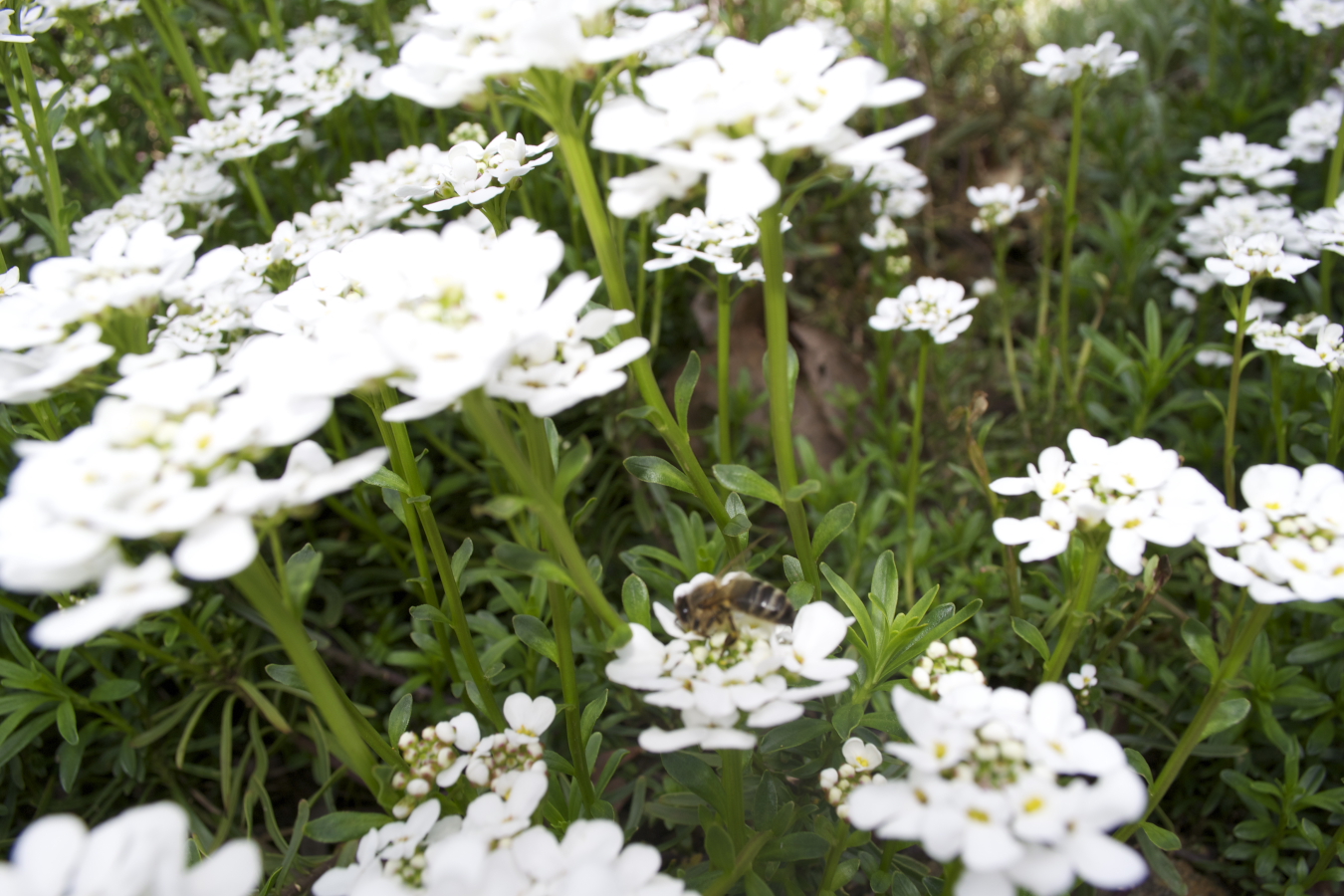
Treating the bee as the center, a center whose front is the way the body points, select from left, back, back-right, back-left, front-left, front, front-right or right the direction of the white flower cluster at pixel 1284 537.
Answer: back

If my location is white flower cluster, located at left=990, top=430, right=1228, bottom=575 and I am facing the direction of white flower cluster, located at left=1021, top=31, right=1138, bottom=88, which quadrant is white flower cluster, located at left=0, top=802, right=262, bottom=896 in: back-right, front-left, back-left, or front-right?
back-left

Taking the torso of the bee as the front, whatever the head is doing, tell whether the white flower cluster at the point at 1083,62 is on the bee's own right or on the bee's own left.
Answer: on the bee's own right

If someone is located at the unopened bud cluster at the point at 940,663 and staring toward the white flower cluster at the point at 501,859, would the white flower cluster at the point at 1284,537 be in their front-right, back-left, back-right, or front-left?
back-left

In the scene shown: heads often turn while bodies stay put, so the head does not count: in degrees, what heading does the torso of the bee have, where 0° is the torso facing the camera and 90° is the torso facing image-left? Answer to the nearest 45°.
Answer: approximately 90°
